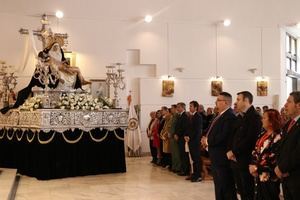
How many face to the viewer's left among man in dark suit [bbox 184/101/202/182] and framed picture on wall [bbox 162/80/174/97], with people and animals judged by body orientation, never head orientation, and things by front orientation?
1

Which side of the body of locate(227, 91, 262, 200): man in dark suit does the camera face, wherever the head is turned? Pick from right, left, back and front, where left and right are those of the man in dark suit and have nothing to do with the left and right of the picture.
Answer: left

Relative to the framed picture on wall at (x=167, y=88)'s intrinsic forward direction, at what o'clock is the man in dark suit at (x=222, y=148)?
The man in dark suit is roughly at 12 o'clock from the framed picture on wall.

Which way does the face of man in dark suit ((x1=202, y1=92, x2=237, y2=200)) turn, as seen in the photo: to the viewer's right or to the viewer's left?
to the viewer's left

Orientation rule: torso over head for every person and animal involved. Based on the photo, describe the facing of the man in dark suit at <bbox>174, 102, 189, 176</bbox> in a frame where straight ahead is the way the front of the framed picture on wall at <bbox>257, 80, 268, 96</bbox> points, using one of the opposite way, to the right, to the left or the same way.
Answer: to the right

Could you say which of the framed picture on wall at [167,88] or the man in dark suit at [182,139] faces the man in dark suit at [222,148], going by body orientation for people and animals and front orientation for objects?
the framed picture on wall

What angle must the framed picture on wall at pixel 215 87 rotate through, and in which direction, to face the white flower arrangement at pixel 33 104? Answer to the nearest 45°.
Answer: approximately 45° to its right

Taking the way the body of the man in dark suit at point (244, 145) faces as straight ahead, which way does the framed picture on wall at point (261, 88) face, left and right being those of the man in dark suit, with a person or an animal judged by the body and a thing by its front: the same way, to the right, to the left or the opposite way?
to the left

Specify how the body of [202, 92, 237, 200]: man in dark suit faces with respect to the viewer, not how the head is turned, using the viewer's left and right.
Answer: facing to the left of the viewer

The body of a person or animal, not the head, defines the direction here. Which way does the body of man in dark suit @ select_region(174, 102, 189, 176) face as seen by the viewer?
to the viewer's left

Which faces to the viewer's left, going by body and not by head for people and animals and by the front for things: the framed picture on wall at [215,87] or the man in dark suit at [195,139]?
the man in dark suit

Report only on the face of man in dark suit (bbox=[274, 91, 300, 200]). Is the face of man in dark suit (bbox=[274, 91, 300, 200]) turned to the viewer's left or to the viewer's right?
to the viewer's left

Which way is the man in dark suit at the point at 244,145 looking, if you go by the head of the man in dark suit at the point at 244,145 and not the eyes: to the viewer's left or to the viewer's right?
to the viewer's left
